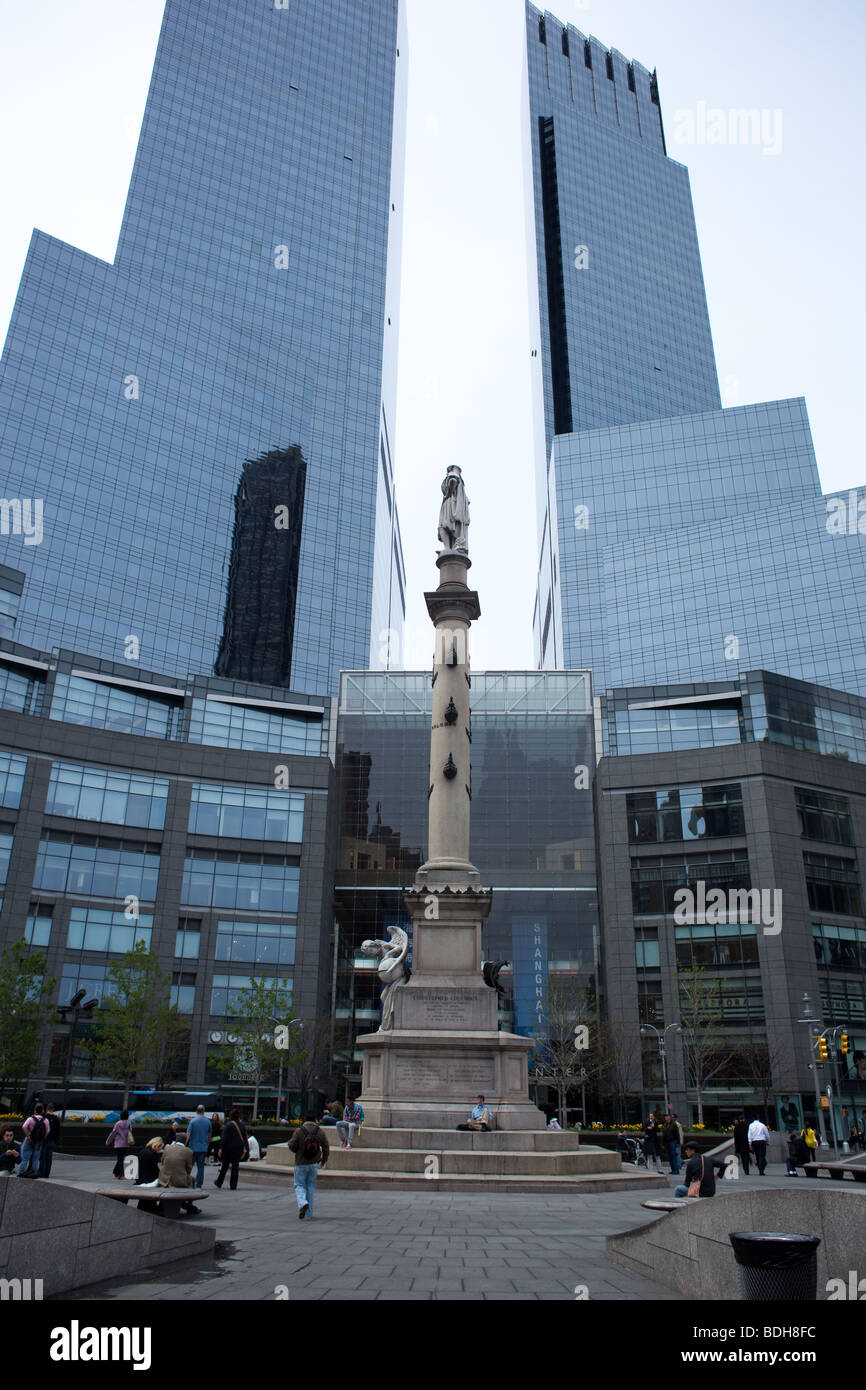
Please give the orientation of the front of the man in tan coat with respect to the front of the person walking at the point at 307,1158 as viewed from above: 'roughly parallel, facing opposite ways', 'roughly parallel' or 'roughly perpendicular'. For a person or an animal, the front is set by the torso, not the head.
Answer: roughly parallel

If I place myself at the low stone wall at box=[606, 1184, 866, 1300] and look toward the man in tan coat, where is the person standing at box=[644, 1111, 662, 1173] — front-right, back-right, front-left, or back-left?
front-right

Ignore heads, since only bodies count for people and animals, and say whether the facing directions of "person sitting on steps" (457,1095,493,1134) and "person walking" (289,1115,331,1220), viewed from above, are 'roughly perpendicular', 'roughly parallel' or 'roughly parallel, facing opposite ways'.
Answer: roughly parallel, facing opposite ways

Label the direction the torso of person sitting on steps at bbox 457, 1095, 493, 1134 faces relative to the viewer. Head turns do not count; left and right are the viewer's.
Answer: facing the viewer

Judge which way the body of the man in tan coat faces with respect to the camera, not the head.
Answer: away from the camera

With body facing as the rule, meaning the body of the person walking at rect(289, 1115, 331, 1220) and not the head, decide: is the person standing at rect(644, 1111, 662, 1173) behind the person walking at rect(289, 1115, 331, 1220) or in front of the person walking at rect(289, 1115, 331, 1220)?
in front

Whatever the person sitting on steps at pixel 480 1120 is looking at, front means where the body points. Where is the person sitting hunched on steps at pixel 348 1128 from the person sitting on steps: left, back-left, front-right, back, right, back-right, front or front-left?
back-right

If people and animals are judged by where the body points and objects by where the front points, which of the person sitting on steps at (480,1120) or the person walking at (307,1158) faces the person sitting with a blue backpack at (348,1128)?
the person walking at (307,1158)

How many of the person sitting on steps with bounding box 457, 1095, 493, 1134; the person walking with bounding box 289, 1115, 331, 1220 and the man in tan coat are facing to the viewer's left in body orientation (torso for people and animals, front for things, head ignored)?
0

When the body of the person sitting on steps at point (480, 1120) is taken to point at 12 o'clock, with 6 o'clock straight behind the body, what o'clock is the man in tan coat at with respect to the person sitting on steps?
The man in tan coat is roughly at 1 o'clock from the person sitting on steps.

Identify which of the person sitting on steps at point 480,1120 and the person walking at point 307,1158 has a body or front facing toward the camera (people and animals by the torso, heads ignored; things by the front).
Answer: the person sitting on steps

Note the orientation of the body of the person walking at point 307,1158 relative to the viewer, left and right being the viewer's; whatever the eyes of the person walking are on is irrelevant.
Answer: facing away from the viewer
